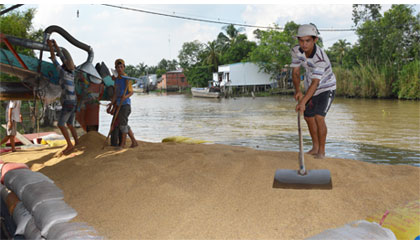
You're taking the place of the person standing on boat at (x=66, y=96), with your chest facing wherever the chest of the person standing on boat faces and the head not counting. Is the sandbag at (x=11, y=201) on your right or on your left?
on your left

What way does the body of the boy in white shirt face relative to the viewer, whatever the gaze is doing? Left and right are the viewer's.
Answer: facing the viewer and to the left of the viewer

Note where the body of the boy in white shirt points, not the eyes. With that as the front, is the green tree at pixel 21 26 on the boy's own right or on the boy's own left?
on the boy's own right

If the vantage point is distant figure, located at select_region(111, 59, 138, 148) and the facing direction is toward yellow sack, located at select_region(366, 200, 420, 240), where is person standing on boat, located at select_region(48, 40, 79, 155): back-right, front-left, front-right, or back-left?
back-right

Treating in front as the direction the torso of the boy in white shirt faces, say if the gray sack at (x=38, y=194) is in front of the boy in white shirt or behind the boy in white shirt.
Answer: in front

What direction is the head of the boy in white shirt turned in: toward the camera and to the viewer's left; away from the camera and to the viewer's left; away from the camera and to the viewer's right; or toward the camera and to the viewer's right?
toward the camera and to the viewer's left

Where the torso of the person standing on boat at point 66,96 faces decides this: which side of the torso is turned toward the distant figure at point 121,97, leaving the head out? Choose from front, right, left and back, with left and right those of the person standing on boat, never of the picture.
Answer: back

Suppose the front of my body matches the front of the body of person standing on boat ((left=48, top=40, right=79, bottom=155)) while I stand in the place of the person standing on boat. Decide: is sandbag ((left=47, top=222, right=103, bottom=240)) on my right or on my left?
on my left

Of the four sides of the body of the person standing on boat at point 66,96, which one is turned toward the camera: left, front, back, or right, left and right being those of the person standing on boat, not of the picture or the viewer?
left
